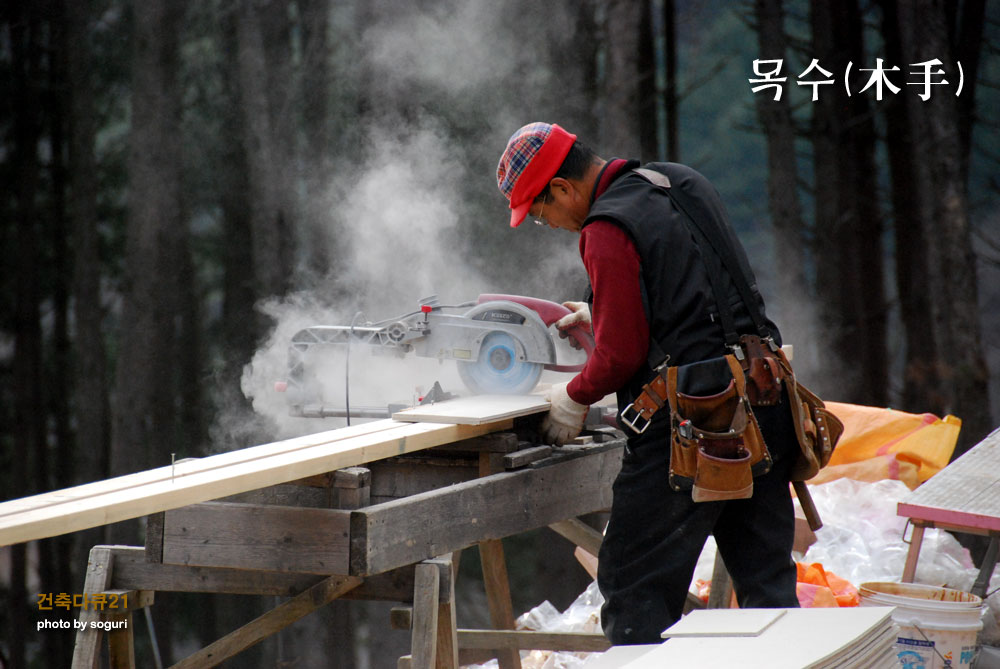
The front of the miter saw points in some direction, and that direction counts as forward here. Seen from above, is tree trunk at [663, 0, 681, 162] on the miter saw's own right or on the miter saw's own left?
on the miter saw's own left

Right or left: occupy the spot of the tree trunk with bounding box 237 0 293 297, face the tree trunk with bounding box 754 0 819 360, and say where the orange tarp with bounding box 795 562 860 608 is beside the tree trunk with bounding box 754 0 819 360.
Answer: right

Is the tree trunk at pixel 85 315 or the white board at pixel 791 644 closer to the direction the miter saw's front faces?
the white board

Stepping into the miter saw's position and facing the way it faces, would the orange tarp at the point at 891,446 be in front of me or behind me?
in front

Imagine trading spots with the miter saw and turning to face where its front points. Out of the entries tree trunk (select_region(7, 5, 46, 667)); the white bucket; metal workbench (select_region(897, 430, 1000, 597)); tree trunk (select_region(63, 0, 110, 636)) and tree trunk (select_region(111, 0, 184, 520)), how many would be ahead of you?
2

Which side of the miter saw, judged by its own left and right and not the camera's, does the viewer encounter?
right

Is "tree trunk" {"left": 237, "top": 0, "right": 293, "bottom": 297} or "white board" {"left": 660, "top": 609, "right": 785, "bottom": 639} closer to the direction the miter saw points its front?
the white board

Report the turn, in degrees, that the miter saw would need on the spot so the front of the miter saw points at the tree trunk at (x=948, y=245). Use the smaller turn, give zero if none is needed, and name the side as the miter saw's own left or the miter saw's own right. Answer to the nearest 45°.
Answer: approximately 45° to the miter saw's own left

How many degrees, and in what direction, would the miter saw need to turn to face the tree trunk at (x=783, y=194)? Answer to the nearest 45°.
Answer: approximately 45° to its left

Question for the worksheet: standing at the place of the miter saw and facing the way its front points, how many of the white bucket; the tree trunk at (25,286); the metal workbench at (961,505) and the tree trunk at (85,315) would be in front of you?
2

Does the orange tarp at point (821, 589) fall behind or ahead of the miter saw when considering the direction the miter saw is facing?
ahead

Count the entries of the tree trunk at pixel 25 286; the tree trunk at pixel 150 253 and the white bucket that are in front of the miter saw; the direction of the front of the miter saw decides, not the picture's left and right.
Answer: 1

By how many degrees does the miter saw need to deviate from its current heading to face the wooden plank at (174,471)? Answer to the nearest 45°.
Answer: approximately 135° to its right

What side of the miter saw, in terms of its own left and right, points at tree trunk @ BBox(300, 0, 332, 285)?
left

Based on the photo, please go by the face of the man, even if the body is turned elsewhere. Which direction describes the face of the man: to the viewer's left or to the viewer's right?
to the viewer's left

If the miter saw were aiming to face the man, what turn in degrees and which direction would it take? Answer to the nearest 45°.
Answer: approximately 45° to its right

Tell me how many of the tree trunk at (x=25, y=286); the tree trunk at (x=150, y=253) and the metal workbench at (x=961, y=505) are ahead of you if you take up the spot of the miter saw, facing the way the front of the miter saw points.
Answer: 1
